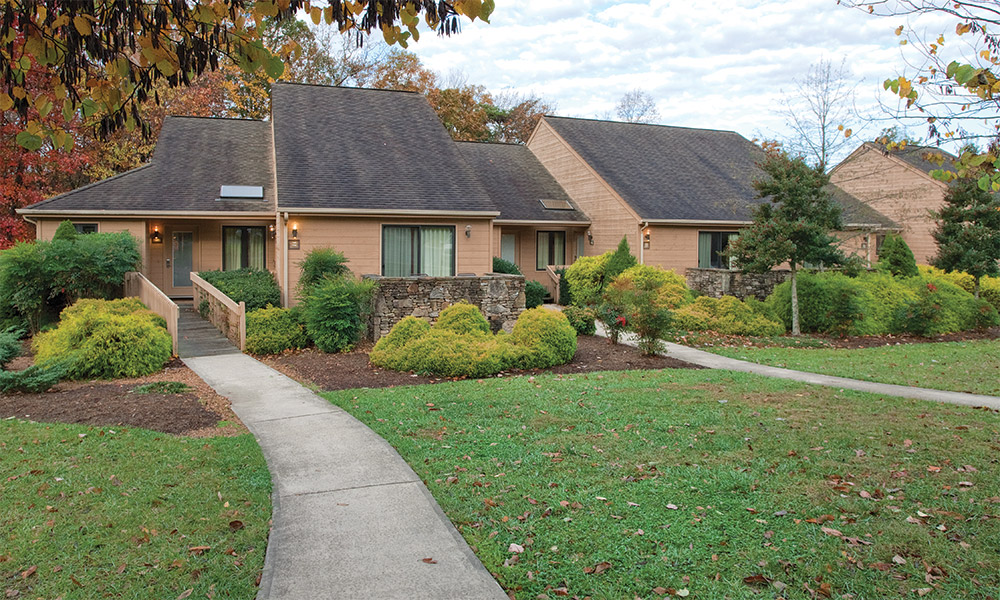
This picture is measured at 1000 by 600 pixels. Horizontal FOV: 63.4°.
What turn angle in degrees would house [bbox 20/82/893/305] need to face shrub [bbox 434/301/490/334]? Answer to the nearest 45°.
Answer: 0° — it already faces it

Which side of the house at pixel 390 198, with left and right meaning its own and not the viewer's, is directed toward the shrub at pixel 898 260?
left

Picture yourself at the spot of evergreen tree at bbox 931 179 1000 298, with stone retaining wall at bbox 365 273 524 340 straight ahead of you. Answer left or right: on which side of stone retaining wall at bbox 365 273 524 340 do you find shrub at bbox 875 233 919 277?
right

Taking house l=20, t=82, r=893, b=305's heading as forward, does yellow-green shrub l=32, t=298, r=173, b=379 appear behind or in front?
in front

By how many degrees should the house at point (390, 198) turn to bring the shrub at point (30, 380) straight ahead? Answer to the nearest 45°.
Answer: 0° — it already faces it

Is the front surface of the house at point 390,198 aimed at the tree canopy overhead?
yes

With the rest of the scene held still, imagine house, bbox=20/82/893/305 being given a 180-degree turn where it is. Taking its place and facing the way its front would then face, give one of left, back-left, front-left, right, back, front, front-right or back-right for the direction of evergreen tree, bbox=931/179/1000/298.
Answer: right

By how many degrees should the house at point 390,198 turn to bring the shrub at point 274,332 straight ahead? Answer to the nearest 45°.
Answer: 0° — it already faces it

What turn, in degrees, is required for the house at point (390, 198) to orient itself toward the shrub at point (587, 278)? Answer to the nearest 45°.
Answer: approximately 90° to its left

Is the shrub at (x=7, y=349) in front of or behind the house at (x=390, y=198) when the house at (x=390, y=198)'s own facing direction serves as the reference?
in front

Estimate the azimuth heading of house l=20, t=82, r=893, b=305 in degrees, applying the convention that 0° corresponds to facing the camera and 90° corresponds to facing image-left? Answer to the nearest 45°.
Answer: approximately 0°

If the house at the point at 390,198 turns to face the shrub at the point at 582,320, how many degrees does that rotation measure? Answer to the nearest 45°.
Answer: approximately 45° to its left
